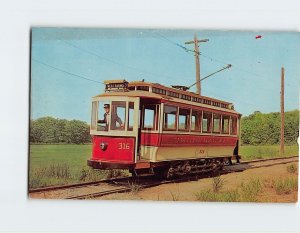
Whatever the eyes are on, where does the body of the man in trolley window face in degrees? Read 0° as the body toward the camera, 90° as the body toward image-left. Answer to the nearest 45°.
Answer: approximately 45°

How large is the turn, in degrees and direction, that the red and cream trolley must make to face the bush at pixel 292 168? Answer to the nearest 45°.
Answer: approximately 135° to its left

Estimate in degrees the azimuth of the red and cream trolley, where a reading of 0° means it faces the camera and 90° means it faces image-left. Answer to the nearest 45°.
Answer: approximately 45°

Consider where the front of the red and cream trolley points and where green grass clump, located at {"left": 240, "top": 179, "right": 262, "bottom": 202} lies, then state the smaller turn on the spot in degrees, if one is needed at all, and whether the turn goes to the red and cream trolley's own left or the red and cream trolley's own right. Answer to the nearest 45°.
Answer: approximately 135° to the red and cream trolley's own left

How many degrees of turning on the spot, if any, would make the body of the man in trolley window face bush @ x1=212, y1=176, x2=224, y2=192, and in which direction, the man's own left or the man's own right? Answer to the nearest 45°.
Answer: approximately 135° to the man's own left

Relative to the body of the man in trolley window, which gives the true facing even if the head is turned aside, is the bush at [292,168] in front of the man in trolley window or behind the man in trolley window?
behind
